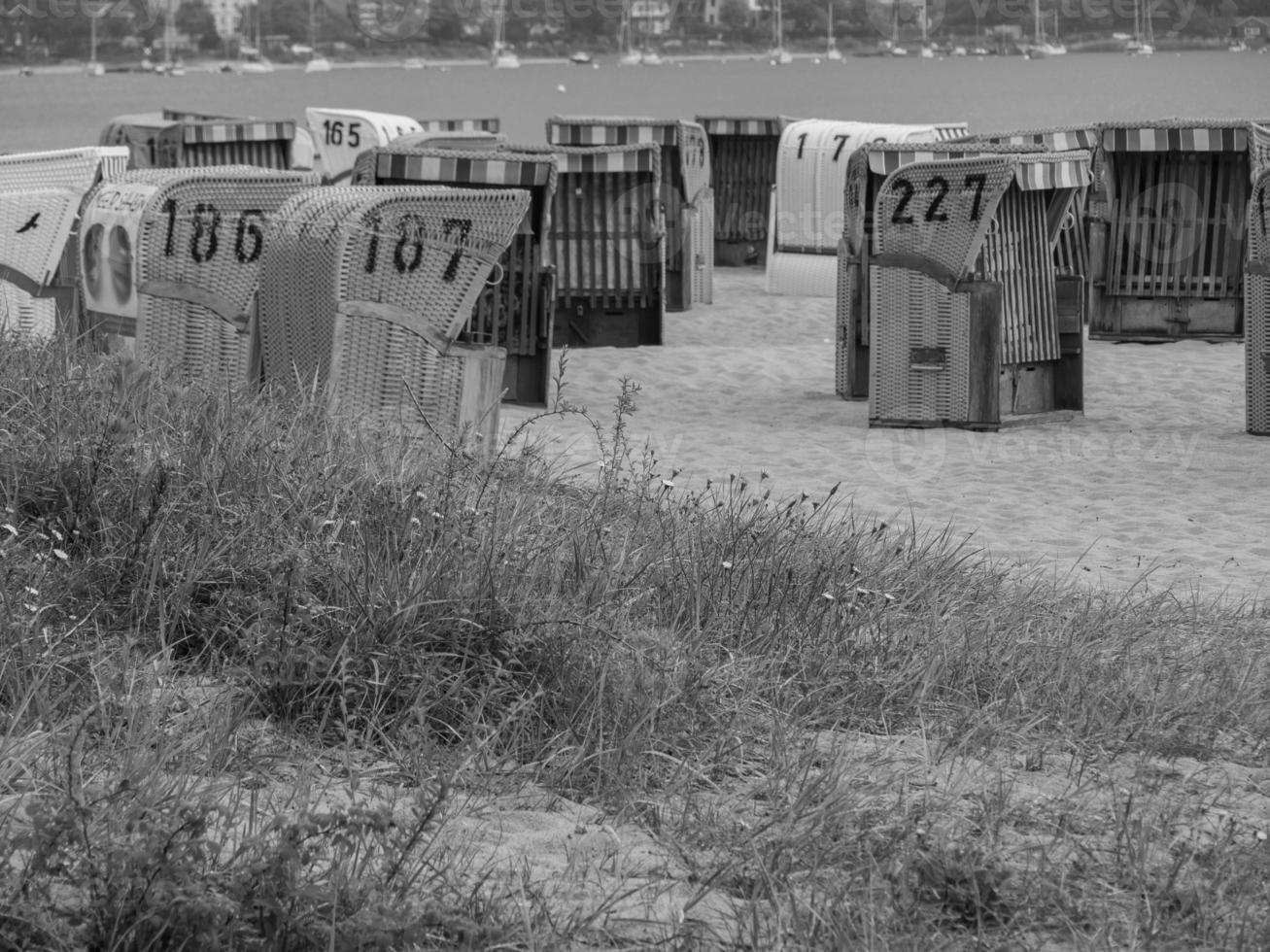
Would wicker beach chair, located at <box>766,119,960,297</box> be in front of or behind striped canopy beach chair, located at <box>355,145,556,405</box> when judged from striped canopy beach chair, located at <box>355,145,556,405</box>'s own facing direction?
behind

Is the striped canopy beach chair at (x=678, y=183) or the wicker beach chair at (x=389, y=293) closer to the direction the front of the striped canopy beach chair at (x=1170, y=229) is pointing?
the wicker beach chair

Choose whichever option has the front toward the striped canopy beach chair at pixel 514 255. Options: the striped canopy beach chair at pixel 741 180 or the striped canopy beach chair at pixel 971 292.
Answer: the striped canopy beach chair at pixel 741 180

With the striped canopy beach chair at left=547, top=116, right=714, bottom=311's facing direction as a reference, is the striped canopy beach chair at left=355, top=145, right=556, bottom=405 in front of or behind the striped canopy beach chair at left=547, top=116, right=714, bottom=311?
in front

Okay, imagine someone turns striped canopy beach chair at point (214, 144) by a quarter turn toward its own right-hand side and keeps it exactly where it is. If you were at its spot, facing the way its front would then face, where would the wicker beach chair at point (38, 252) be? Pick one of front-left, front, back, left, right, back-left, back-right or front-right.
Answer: front-left

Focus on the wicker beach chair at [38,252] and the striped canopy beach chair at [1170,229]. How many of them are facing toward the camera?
1
